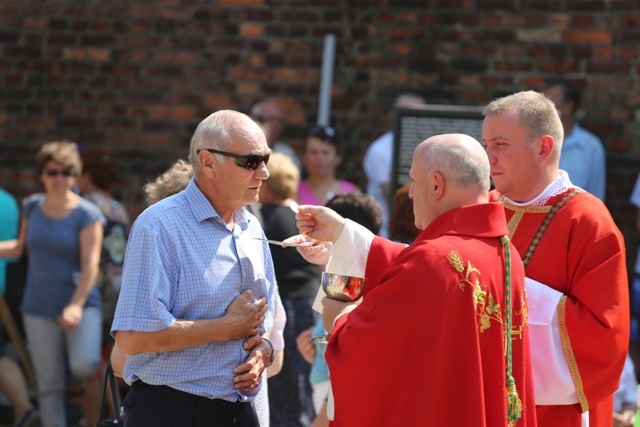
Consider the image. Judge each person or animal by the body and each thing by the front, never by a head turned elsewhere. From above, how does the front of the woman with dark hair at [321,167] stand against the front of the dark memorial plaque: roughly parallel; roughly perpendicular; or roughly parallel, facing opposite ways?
roughly parallel

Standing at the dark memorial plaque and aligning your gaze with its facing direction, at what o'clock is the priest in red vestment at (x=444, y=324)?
The priest in red vestment is roughly at 12 o'clock from the dark memorial plaque.

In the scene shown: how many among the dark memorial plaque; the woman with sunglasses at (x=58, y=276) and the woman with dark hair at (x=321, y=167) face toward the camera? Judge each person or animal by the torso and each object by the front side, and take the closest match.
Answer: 3

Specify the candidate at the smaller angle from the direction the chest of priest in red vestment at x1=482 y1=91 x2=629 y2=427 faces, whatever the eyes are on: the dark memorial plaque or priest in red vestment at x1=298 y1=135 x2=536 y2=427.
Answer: the priest in red vestment

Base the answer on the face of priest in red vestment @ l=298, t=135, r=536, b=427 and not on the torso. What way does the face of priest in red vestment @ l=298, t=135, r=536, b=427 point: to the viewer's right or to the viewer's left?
to the viewer's left

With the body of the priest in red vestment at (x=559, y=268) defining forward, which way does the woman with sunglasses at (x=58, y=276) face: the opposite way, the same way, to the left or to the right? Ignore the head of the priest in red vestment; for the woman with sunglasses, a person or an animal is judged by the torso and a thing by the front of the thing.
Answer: to the left

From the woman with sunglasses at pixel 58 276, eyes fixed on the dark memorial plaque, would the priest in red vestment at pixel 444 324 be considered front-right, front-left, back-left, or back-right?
front-right

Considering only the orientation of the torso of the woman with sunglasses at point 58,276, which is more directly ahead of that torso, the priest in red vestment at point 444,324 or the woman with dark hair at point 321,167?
the priest in red vestment

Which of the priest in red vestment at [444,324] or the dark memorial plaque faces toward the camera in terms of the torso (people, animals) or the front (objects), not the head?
the dark memorial plaque

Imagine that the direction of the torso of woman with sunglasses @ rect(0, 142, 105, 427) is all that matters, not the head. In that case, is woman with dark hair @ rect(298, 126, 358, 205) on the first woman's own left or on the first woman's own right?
on the first woman's own left

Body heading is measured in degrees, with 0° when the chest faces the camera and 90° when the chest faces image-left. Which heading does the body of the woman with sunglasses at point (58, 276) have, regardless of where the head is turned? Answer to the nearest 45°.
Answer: approximately 0°

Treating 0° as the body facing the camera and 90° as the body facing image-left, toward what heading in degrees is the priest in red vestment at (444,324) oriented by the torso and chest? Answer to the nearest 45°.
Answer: approximately 135°

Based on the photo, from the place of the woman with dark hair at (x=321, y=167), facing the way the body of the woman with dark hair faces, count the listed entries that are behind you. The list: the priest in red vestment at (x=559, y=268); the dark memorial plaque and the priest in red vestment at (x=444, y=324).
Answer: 0

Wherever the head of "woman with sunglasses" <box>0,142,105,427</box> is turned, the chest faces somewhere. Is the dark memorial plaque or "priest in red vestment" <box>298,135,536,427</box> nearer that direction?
the priest in red vestment

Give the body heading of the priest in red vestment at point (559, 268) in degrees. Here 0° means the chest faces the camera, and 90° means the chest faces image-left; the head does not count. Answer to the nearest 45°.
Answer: approximately 45°

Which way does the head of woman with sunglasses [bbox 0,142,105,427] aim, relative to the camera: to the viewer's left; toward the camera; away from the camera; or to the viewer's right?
toward the camera

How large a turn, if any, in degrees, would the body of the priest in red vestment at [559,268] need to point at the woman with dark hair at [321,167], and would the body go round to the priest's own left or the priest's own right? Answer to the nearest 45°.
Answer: approximately 90° to the priest's own right

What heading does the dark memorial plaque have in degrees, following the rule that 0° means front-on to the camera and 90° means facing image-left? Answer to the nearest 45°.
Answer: approximately 0°

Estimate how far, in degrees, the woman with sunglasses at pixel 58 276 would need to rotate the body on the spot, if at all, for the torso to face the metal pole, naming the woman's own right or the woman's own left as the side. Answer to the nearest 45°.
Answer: approximately 90° to the woman's own left

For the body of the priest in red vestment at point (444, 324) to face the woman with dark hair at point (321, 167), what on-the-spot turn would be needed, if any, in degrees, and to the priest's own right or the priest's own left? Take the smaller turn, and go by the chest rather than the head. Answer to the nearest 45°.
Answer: approximately 45° to the priest's own right

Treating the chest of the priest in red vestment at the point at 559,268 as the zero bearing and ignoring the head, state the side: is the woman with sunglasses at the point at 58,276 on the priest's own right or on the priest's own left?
on the priest's own right
